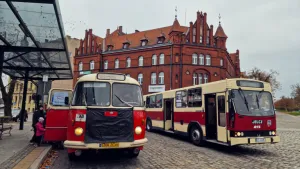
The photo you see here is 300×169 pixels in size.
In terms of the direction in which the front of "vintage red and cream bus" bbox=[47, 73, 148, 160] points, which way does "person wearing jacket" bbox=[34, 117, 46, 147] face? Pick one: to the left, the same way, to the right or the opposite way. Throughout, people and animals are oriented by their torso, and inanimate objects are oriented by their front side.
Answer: to the left

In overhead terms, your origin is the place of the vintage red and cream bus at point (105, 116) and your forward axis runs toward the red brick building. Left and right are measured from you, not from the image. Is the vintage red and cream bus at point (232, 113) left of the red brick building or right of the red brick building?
right

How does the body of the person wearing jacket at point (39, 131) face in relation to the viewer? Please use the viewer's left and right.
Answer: facing to the right of the viewer

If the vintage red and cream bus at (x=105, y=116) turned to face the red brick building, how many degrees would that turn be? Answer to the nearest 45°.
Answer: approximately 135° to its left

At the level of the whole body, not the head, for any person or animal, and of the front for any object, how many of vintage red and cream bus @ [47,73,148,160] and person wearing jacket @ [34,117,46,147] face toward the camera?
1

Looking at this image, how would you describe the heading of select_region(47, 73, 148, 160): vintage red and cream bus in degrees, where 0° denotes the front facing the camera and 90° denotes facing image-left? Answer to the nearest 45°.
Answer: approximately 0°

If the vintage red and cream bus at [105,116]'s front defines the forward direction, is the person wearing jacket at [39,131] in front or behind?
in front

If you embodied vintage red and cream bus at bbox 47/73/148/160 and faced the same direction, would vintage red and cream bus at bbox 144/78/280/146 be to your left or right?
on your left

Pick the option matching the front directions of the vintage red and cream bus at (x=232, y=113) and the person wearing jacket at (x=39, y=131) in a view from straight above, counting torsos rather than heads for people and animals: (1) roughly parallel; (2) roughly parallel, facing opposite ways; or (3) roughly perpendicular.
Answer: roughly perpendicular

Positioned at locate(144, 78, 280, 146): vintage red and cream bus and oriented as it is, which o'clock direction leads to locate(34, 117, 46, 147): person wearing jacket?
The person wearing jacket is roughly at 4 o'clock from the vintage red and cream bus.
